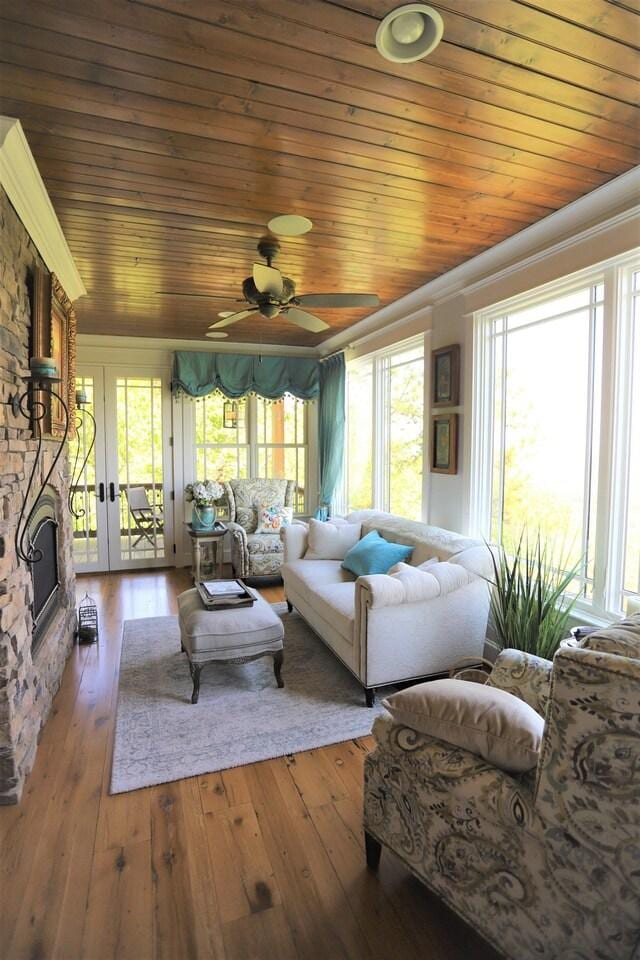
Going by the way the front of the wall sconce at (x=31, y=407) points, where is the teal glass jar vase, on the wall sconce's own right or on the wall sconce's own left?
on the wall sconce's own left

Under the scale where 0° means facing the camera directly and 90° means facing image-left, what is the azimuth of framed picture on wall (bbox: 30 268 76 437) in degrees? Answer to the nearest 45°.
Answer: approximately 270°

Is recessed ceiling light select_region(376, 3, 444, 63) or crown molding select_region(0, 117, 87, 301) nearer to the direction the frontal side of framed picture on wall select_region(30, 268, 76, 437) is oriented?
the recessed ceiling light

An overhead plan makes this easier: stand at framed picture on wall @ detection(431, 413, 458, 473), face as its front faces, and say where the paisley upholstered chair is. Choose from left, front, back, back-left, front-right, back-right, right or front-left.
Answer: front-left

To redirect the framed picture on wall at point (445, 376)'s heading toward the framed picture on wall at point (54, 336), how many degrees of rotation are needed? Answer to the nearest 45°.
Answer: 0° — it already faces it

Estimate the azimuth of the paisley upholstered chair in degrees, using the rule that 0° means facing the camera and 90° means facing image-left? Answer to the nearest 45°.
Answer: approximately 135°

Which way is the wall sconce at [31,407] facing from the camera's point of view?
to the viewer's right

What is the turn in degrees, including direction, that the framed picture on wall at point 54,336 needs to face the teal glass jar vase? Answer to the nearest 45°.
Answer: approximately 45° to its left

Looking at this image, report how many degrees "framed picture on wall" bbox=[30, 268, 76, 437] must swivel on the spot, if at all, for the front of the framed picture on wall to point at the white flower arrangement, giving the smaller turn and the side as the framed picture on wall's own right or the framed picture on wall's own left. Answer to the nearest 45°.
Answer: approximately 45° to the framed picture on wall's own left

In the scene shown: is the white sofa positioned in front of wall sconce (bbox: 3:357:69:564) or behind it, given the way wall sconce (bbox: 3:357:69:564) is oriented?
in front

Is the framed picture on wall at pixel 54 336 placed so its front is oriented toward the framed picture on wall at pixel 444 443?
yes

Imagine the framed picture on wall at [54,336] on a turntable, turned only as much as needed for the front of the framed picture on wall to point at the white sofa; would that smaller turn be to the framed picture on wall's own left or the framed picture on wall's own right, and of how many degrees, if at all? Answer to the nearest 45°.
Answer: approximately 45° to the framed picture on wall's own right

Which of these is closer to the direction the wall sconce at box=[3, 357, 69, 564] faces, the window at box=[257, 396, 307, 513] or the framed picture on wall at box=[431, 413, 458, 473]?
the framed picture on wall

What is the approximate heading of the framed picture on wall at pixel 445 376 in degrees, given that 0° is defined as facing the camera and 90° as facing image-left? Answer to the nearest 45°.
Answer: approximately 45°
